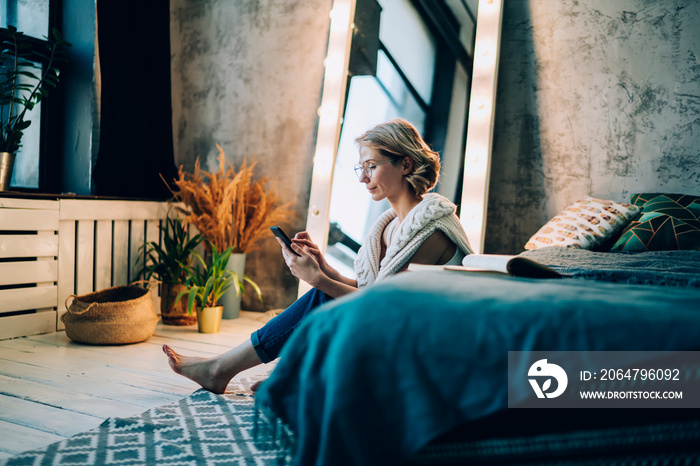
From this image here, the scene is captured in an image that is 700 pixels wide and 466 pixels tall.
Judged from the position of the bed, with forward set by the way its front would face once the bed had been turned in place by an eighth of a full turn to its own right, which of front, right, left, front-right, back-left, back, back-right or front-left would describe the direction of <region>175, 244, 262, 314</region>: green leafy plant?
front

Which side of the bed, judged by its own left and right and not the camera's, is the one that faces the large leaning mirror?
right

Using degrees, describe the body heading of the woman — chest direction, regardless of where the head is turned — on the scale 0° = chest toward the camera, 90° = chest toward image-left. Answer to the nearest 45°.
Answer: approximately 90°

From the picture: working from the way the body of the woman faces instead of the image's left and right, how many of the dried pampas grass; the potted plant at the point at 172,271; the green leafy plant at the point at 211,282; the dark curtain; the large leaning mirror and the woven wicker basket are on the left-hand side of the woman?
0

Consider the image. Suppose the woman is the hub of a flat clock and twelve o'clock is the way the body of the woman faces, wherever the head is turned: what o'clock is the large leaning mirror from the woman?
The large leaning mirror is roughly at 3 o'clock from the woman.

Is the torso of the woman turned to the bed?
no

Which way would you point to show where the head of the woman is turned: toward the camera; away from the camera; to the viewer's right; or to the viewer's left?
to the viewer's left

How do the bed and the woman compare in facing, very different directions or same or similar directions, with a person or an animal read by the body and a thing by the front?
same or similar directions

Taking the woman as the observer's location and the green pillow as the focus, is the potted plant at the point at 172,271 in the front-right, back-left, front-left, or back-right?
back-left

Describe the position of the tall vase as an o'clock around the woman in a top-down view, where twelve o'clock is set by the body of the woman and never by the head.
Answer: The tall vase is roughly at 2 o'clock from the woman.
